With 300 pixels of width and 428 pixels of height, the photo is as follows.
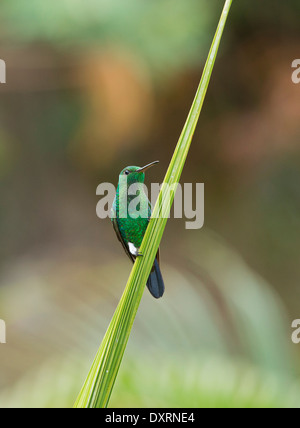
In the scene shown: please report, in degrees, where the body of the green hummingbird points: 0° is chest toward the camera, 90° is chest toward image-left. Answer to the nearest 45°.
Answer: approximately 315°
